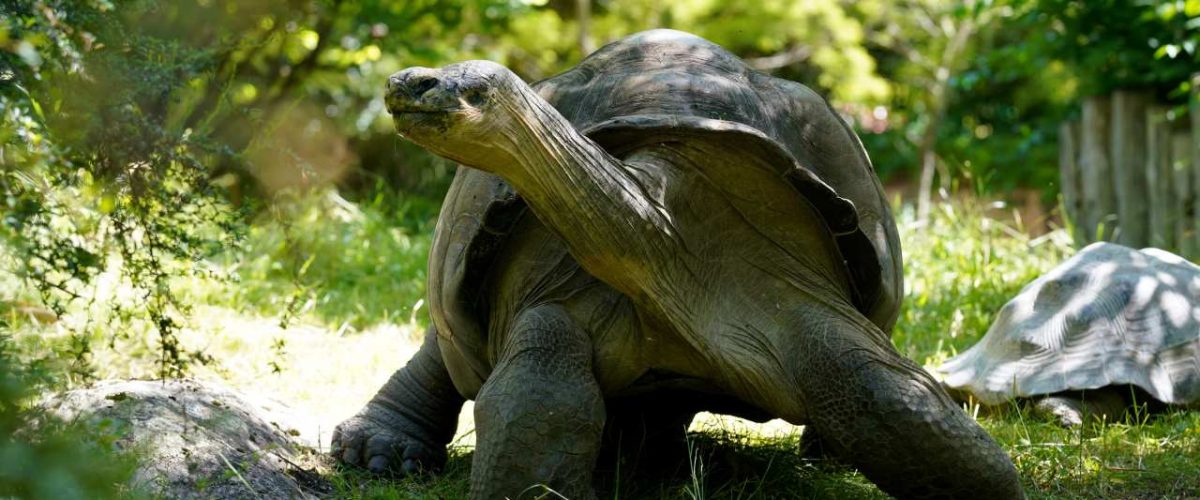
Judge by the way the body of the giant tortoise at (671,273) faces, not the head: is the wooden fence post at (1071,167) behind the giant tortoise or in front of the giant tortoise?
behind

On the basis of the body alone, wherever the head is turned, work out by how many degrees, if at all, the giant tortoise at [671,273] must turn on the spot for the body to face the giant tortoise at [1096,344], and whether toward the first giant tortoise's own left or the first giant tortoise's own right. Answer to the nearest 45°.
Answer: approximately 135° to the first giant tortoise's own left

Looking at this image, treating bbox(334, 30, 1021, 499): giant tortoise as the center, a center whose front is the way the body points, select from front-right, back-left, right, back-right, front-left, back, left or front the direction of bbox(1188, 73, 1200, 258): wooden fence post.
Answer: back-left

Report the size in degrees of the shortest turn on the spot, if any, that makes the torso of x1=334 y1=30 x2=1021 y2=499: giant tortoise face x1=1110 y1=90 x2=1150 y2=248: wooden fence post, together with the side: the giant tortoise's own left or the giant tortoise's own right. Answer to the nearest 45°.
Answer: approximately 135° to the giant tortoise's own left

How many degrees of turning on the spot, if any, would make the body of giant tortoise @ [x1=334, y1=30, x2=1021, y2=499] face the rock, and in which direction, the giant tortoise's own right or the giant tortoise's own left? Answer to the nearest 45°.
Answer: approximately 90° to the giant tortoise's own right

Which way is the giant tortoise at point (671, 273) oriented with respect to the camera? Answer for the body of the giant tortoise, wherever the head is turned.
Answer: toward the camera

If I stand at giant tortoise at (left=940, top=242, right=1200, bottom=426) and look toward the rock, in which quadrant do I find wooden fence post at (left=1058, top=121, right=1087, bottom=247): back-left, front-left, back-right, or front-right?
back-right

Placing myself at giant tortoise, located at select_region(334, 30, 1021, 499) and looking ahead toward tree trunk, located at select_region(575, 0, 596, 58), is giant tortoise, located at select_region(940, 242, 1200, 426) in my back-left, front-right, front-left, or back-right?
front-right

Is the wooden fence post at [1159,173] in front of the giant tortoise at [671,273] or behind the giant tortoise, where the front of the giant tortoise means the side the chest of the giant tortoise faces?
behind

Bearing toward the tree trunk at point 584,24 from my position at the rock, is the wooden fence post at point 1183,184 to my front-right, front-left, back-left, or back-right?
front-right

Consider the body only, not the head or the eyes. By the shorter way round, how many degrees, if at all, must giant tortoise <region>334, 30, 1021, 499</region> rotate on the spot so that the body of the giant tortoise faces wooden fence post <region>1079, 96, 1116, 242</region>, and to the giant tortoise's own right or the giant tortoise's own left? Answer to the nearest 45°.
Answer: approximately 135° to the giant tortoise's own left
